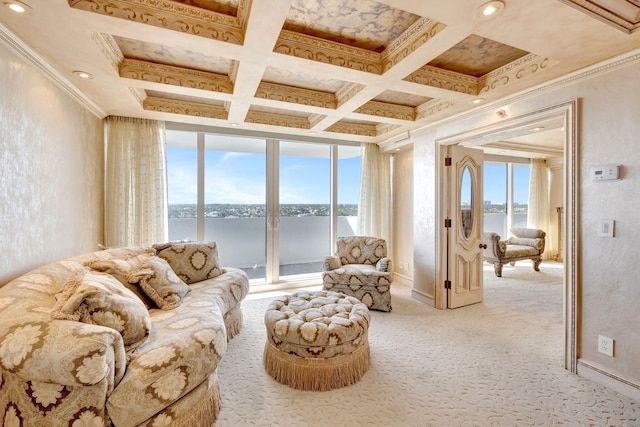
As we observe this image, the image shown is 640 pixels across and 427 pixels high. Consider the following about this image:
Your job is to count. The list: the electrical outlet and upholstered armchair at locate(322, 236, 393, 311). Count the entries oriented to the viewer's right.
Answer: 0

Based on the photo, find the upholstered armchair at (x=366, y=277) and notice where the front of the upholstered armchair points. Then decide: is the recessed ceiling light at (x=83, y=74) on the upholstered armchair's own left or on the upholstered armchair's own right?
on the upholstered armchair's own right

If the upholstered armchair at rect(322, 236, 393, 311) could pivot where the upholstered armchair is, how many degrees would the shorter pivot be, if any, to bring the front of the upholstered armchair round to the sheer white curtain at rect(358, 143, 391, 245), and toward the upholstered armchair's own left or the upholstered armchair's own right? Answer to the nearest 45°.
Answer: approximately 180°

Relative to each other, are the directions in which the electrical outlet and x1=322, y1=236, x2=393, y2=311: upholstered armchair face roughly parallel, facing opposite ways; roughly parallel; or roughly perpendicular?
roughly perpendicular

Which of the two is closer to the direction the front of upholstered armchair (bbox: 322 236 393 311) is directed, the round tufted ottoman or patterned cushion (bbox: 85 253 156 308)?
the round tufted ottoman

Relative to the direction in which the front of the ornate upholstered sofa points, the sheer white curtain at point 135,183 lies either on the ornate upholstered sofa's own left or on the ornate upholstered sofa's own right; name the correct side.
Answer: on the ornate upholstered sofa's own left

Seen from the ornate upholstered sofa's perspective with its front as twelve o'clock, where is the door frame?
The door frame is roughly at 11 o'clock from the ornate upholstered sofa.

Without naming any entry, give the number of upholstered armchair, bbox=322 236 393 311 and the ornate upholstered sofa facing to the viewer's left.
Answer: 0

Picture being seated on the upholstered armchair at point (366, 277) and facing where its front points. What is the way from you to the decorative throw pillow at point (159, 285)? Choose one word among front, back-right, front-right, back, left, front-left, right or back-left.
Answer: front-right

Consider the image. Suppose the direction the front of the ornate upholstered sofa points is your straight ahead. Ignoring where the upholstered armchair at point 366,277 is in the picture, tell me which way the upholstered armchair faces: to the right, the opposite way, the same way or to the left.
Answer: to the right

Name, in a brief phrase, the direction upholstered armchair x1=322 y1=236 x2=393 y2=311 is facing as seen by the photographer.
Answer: facing the viewer

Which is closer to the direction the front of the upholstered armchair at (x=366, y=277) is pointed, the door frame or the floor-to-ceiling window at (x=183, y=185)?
the door frame

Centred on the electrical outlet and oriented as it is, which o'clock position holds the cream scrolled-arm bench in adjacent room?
The cream scrolled-arm bench in adjacent room is roughly at 4 o'clock from the electrical outlet.

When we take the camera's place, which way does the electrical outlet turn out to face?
facing the viewer and to the left of the viewer
